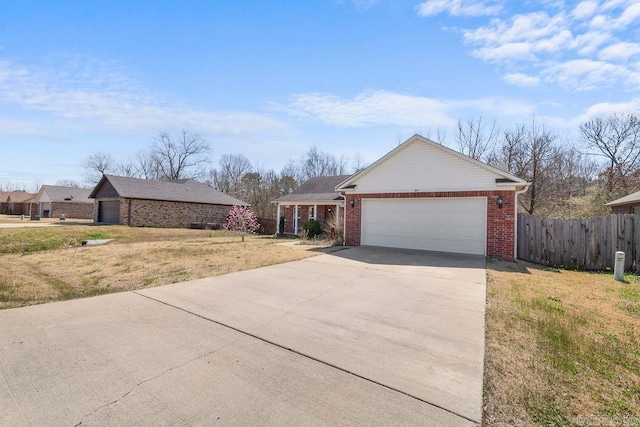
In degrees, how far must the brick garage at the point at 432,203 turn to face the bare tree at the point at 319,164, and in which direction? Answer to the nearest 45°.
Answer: approximately 135° to its right

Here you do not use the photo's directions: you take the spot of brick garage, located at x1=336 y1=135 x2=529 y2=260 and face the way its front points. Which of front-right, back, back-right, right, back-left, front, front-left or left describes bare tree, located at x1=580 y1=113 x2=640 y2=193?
back-left

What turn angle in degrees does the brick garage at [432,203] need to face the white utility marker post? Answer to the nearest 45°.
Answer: approximately 45° to its left

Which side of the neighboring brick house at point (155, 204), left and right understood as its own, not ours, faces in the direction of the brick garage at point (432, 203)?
left

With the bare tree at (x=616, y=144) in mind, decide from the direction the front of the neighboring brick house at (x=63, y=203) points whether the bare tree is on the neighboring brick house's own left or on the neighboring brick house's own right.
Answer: on the neighboring brick house's own left

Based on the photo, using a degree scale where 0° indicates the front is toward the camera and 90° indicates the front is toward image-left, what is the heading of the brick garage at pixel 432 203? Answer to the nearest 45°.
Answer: approximately 0°

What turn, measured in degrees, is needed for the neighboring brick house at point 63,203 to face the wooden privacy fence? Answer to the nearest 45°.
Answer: approximately 45° to its left

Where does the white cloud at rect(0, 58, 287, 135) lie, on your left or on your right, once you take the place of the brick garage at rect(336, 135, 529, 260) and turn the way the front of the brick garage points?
on your right
